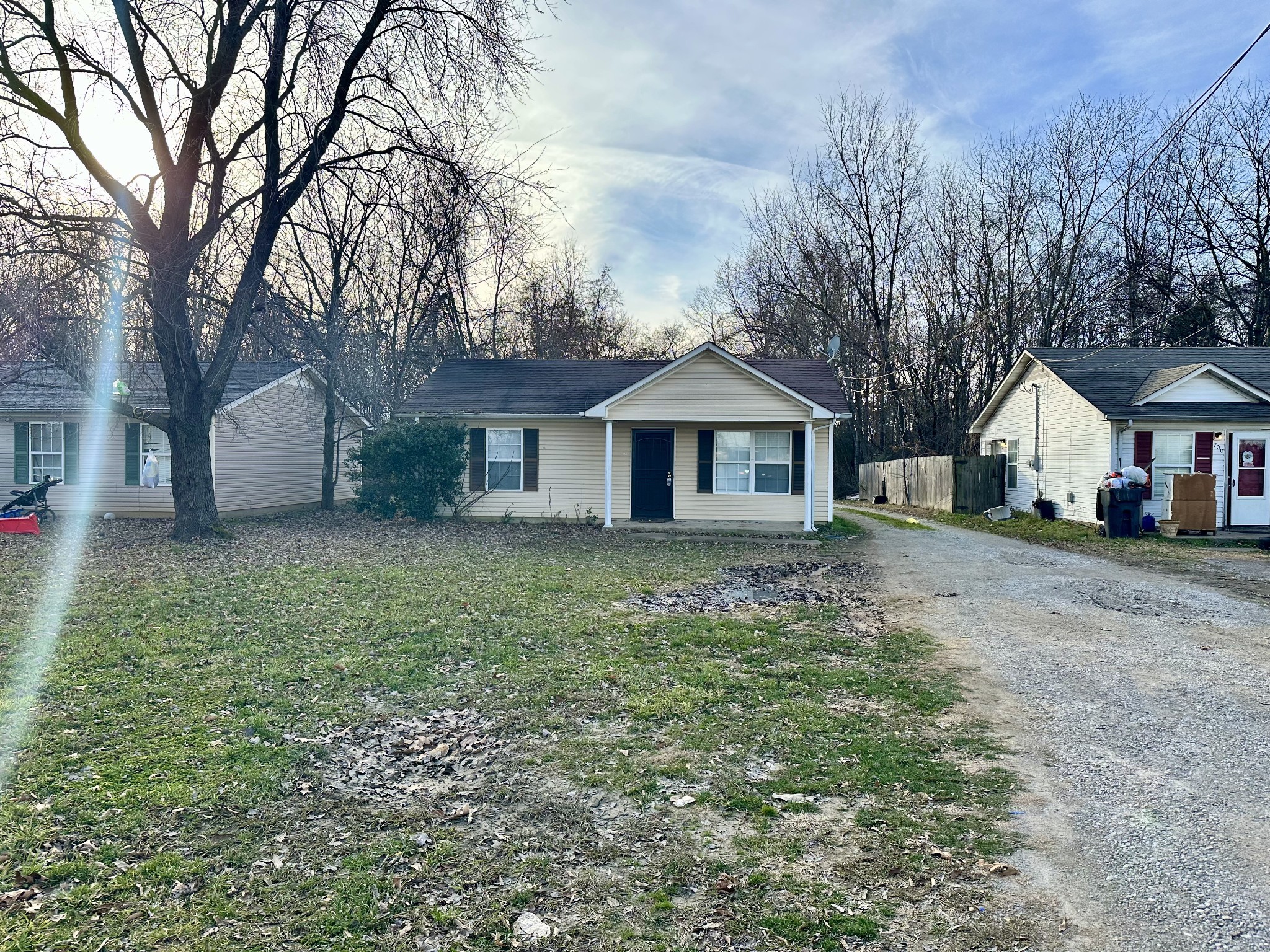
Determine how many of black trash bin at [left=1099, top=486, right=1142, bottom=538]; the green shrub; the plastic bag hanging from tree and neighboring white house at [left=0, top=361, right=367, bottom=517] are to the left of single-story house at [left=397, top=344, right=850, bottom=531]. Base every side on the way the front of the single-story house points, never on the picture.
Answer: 1

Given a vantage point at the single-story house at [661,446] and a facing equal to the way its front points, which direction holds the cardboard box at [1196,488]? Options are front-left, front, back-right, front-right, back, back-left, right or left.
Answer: left

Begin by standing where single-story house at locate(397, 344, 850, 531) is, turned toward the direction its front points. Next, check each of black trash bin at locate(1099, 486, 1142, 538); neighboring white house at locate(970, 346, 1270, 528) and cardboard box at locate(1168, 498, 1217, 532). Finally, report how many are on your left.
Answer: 3

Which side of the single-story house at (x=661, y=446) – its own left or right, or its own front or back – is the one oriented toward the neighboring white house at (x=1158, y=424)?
left

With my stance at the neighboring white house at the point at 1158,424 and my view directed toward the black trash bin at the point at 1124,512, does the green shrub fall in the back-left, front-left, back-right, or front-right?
front-right

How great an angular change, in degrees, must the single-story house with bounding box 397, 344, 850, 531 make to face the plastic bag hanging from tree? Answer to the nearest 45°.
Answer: approximately 90° to its right

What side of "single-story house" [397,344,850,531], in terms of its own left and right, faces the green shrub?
right

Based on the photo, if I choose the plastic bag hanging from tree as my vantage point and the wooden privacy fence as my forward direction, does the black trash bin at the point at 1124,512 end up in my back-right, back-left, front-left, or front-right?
front-right

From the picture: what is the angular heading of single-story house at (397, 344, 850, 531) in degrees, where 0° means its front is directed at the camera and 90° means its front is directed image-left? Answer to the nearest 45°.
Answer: approximately 0°

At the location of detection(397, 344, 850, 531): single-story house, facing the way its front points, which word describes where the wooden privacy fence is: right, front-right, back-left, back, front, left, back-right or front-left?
back-left

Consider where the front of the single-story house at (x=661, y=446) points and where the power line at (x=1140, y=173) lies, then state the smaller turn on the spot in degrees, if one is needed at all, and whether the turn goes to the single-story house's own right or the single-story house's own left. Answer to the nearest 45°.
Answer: approximately 90° to the single-story house's own left

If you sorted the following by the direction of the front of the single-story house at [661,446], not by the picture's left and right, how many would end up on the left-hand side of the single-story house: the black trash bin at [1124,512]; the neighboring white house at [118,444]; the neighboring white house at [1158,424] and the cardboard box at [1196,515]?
3

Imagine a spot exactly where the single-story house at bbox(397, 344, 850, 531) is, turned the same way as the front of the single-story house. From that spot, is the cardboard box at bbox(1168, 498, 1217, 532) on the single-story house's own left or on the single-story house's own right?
on the single-story house's own left

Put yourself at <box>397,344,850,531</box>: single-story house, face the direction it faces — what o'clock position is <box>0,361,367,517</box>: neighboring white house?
The neighboring white house is roughly at 3 o'clock from the single-story house.

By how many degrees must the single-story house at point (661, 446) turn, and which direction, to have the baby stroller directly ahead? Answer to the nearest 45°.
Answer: approximately 90° to its right
